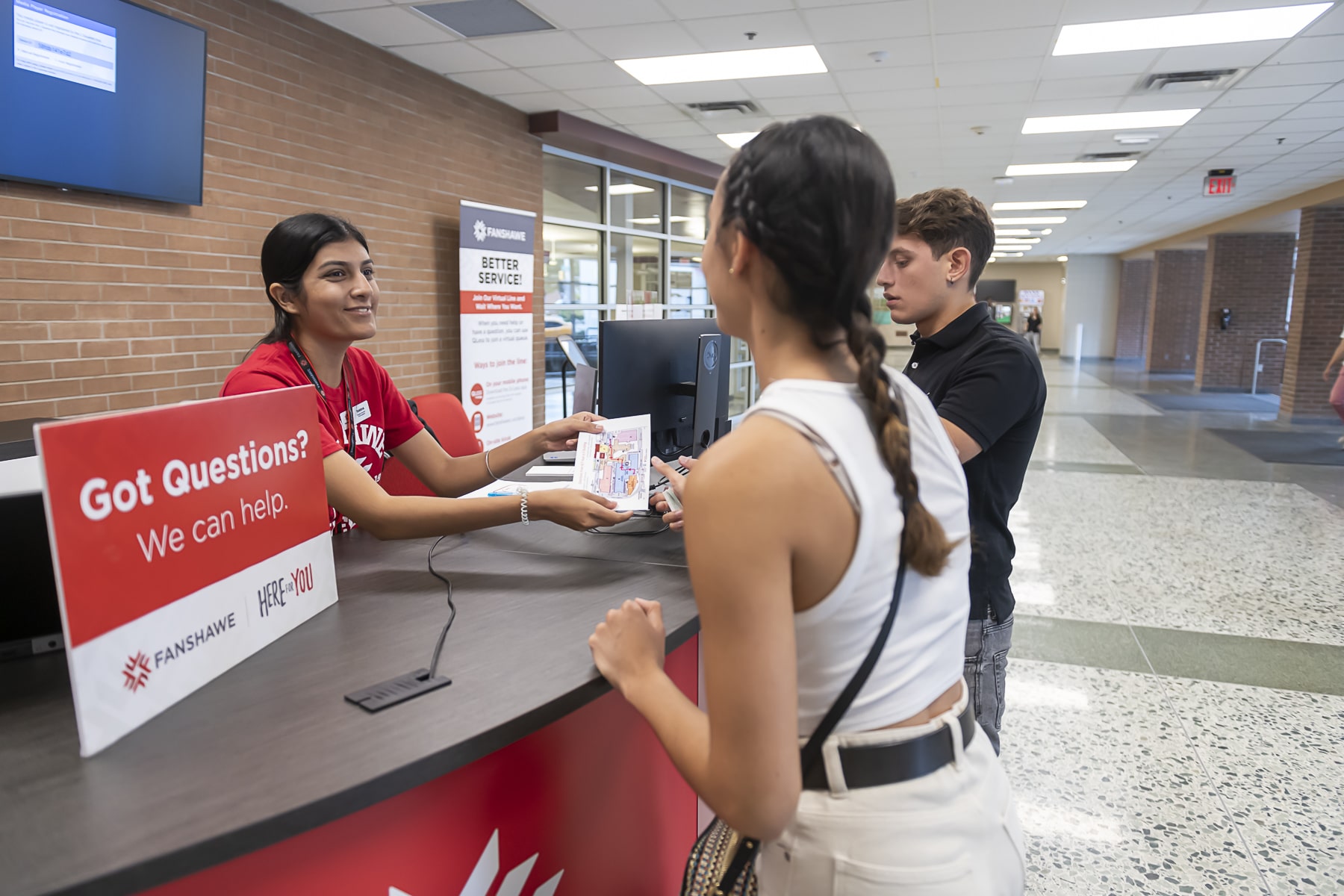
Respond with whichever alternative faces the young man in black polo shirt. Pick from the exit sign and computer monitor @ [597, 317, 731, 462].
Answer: the exit sign

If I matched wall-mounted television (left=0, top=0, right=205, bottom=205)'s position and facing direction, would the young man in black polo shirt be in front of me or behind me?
in front

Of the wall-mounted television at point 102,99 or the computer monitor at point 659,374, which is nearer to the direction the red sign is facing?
the computer monitor

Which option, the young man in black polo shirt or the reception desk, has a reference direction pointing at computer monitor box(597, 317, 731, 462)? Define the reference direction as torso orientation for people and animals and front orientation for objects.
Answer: the young man in black polo shirt

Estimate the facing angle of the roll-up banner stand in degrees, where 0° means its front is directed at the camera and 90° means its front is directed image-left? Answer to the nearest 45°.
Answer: approximately 315°

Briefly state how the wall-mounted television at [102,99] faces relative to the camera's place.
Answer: facing the viewer and to the right of the viewer

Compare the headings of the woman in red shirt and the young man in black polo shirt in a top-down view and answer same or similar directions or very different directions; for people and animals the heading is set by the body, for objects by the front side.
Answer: very different directions

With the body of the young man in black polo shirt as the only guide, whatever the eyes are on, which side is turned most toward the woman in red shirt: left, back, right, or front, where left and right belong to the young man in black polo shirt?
front

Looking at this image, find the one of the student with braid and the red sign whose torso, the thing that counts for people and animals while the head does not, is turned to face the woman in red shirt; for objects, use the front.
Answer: the student with braid

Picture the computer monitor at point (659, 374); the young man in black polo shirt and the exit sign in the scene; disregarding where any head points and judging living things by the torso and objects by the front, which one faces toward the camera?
the exit sign

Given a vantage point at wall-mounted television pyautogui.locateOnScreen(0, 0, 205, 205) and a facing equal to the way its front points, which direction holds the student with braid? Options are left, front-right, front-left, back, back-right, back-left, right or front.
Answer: front-right

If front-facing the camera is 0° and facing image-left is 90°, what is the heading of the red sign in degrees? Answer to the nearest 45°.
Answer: approximately 315°

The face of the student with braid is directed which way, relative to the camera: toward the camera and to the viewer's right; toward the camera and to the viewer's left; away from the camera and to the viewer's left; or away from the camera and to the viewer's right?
away from the camera and to the viewer's left

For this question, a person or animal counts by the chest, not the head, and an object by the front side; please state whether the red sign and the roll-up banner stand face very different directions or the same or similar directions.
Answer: same or similar directions
